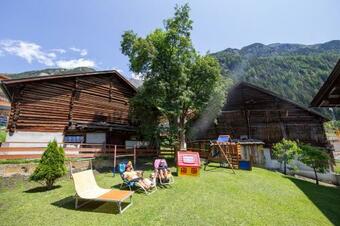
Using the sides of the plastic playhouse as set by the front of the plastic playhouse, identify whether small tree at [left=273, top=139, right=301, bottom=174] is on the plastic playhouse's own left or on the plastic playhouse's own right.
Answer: on the plastic playhouse's own left

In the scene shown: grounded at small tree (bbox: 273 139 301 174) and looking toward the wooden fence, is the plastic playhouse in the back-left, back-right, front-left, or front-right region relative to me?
front-left

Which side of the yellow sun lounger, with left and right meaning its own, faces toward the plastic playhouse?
left

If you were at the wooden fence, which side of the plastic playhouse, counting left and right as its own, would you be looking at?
right

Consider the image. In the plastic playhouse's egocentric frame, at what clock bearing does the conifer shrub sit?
The conifer shrub is roughly at 2 o'clock from the plastic playhouse.

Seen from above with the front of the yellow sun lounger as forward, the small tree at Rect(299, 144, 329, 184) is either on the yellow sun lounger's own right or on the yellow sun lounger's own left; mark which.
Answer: on the yellow sun lounger's own left

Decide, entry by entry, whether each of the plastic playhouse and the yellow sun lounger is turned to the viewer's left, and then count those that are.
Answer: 0

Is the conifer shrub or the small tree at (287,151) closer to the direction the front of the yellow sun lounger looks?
the small tree

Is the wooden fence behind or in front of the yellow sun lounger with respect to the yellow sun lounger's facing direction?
behind

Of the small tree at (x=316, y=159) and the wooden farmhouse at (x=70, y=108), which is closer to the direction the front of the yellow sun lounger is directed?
the small tree

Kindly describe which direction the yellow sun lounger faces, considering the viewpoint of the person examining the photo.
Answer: facing the viewer and to the right of the viewer

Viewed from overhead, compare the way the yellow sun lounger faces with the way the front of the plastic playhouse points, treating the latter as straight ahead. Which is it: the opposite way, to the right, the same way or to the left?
to the left

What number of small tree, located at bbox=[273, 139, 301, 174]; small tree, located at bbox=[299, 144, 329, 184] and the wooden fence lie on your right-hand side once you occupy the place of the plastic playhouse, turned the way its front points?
1

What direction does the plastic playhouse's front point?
toward the camera
